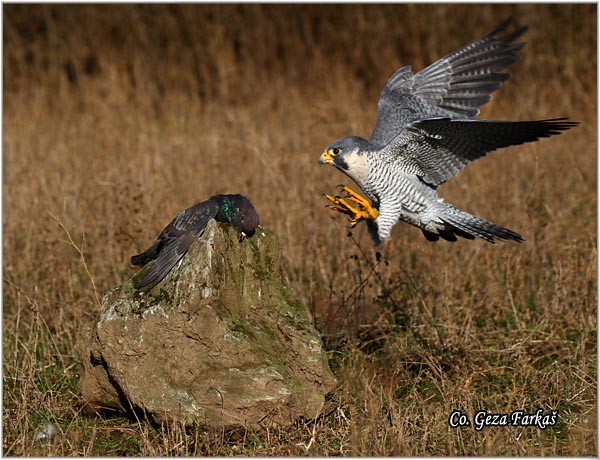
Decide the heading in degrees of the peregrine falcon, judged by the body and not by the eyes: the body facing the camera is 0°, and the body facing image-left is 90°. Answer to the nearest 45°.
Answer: approximately 90°

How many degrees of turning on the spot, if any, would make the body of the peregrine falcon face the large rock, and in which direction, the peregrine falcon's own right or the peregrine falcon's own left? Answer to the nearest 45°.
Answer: approximately 45° to the peregrine falcon's own left

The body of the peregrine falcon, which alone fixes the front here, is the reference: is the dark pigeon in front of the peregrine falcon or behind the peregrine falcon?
in front
